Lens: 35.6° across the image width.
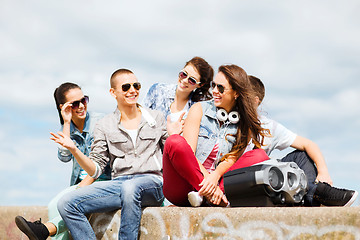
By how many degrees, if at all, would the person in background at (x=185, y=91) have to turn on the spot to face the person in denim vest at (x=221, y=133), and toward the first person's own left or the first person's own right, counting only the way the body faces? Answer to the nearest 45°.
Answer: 0° — they already face them

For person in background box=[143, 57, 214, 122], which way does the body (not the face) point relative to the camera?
toward the camera

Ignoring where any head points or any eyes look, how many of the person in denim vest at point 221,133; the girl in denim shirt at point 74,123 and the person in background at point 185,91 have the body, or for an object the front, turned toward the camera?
3

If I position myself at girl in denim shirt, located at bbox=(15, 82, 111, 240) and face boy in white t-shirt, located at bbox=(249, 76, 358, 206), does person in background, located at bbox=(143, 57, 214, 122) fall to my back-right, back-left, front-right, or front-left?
front-left

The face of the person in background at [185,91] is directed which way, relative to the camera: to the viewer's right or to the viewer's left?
to the viewer's left

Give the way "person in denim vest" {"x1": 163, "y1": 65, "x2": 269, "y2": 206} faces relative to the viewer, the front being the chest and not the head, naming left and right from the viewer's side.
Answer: facing the viewer

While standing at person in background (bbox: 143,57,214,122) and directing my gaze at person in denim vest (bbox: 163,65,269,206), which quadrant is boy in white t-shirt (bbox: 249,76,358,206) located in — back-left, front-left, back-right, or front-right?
front-left

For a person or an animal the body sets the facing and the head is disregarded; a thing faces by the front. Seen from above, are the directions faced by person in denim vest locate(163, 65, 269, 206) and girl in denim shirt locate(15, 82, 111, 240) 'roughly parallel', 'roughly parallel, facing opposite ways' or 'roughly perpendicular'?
roughly parallel

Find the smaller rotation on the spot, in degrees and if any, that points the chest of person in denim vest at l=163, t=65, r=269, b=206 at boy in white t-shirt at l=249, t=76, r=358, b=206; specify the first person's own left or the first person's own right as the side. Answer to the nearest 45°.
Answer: approximately 135° to the first person's own left

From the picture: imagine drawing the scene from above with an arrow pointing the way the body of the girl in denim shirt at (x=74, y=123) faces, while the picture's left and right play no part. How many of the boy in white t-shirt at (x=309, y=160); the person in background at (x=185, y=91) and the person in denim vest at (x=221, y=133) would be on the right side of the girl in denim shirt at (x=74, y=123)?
0

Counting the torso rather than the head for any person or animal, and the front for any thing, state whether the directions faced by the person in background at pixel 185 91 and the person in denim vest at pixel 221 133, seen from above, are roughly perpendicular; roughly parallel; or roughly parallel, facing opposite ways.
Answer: roughly parallel

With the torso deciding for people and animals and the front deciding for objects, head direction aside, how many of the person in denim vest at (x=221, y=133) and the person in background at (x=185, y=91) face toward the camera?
2

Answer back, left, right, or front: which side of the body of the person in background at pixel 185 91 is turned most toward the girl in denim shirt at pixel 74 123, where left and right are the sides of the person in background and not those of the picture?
right

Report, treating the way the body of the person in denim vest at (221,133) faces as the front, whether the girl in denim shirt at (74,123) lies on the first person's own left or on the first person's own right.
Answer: on the first person's own right

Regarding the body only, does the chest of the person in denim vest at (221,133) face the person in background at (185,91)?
no

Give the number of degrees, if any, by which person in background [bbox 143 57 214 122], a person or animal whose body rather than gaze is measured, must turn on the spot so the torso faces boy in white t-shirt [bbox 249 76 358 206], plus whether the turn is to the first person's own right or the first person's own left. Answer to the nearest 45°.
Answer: approximately 45° to the first person's own left

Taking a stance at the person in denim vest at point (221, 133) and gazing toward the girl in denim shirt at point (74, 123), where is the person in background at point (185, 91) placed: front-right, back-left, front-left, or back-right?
front-right

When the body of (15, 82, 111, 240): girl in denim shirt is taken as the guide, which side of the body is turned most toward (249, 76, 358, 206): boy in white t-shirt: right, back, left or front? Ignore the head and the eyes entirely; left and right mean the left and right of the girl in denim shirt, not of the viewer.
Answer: left
